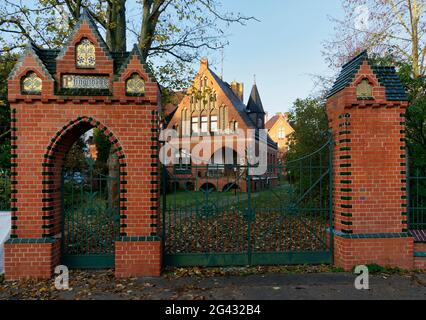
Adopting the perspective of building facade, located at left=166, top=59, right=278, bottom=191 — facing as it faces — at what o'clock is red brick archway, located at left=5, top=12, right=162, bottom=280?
The red brick archway is roughly at 12 o'clock from the building facade.

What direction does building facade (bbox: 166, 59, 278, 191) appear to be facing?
toward the camera

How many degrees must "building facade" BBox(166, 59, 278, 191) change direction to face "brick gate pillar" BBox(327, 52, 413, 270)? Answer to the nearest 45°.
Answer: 0° — it already faces it

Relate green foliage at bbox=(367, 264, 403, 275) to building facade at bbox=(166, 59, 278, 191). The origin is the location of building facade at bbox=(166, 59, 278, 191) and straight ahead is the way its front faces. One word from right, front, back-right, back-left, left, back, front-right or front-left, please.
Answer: front

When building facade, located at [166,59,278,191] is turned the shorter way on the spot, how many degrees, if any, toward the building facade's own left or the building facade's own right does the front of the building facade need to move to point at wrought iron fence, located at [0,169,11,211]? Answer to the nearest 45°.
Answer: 0° — it already faces it

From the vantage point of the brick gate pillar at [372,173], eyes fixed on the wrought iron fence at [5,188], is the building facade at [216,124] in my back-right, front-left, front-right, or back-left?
front-right
